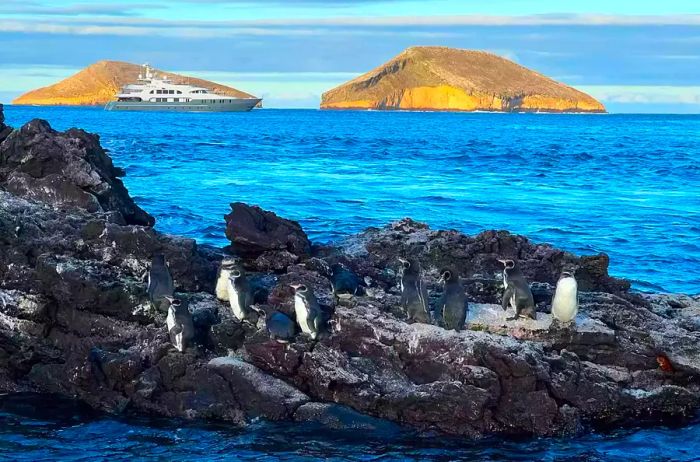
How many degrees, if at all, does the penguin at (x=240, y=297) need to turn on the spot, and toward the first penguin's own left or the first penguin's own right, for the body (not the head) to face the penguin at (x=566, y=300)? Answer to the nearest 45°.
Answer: approximately 135° to the first penguin's own left

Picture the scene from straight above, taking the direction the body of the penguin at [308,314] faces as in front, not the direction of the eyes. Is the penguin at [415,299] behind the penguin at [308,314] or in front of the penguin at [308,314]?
behind

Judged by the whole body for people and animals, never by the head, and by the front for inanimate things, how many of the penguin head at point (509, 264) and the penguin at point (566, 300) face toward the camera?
1

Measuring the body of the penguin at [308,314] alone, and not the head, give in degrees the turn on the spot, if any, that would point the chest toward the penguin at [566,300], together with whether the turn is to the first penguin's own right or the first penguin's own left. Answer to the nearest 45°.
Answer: approximately 135° to the first penguin's own left

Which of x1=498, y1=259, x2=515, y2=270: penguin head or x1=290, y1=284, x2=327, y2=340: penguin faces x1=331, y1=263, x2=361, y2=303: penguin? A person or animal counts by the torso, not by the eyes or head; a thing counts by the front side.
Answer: the penguin head

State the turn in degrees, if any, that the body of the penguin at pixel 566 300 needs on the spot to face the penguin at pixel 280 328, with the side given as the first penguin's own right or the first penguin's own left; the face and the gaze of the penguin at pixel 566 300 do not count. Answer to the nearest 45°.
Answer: approximately 90° to the first penguin's own right

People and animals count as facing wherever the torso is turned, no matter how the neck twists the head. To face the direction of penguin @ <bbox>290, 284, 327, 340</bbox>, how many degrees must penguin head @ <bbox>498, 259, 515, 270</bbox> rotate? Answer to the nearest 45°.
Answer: approximately 45° to its left

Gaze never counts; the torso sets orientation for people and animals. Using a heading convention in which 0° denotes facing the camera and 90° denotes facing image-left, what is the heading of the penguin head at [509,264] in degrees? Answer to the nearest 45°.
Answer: approximately 90°

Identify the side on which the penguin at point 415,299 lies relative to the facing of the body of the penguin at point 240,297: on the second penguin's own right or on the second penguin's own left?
on the second penguin's own left

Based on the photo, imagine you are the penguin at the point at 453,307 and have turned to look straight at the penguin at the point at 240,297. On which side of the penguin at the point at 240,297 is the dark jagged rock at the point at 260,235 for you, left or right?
right

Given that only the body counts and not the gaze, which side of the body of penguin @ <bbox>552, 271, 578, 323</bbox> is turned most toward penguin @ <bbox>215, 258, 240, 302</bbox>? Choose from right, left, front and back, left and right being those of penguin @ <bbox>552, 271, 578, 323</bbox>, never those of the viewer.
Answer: right

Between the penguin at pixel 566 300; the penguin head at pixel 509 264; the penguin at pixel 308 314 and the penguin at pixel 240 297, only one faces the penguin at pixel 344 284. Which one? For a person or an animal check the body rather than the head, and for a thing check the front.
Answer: the penguin head

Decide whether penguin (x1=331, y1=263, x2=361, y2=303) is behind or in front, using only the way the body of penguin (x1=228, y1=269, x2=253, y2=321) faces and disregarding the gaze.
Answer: behind

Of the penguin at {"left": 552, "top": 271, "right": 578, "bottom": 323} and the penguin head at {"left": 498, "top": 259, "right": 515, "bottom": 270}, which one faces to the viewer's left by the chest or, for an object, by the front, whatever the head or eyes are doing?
the penguin head

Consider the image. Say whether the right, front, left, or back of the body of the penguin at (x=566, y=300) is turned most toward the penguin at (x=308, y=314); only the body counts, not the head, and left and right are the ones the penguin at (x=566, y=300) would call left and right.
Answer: right
